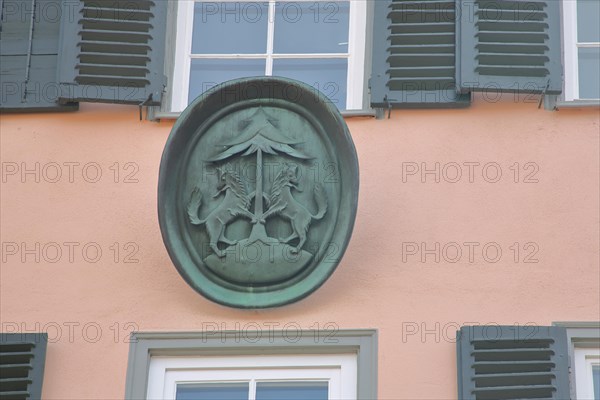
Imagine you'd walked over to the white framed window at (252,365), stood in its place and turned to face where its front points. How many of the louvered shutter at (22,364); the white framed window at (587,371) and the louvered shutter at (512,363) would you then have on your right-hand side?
1

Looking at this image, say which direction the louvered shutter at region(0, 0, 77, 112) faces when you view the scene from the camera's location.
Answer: facing the viewer

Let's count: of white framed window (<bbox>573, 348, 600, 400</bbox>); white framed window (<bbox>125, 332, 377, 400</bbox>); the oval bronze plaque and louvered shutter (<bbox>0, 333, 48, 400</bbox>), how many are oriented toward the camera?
4

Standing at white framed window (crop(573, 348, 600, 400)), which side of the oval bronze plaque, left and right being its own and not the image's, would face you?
left

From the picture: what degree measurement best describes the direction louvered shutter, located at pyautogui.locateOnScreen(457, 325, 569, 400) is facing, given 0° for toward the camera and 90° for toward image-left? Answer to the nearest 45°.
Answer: approximately 0°

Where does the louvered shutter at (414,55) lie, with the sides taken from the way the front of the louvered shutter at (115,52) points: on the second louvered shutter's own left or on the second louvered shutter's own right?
on the second louvered shutter's own left

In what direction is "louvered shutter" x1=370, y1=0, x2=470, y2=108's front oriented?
toward the camera

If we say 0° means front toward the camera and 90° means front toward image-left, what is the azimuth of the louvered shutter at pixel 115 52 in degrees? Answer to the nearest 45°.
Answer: approximately 0°

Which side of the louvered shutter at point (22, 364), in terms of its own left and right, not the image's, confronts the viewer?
front
